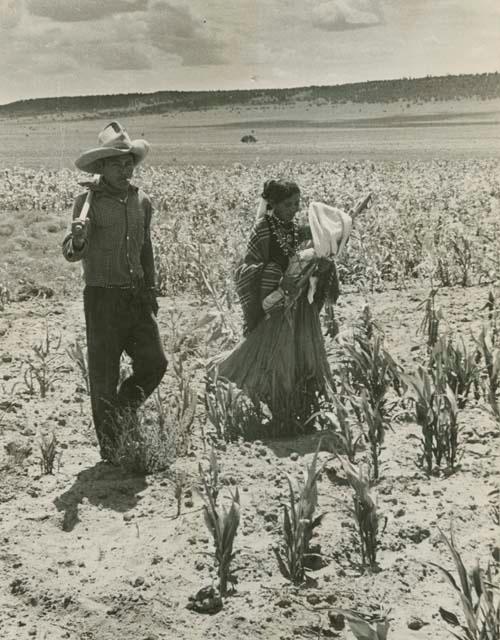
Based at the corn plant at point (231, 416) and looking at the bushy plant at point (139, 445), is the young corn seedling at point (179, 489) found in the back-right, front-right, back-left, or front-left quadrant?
front-left

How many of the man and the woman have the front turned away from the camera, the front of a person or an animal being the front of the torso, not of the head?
0

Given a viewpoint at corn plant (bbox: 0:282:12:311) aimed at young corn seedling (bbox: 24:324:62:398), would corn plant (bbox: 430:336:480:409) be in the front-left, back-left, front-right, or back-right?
front-left

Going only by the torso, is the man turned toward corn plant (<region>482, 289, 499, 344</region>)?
no

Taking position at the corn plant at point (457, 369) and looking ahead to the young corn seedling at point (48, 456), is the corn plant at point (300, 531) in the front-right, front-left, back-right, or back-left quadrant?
front-left

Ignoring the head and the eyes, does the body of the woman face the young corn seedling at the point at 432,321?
no

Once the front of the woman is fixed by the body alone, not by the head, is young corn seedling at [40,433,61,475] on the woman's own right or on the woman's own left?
on the woman's own right

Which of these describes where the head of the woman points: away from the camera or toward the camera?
toward the camera

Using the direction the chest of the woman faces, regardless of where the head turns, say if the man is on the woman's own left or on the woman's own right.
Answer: on the woman's own right

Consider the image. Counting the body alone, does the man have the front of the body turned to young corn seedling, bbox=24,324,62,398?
no

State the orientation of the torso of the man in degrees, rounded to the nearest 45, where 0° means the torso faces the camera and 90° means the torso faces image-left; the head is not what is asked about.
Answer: approximately 315°

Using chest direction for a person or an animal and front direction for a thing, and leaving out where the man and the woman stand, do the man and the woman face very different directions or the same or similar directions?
same or similar directions

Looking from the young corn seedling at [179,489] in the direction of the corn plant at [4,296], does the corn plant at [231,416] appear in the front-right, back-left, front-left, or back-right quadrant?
front-right
